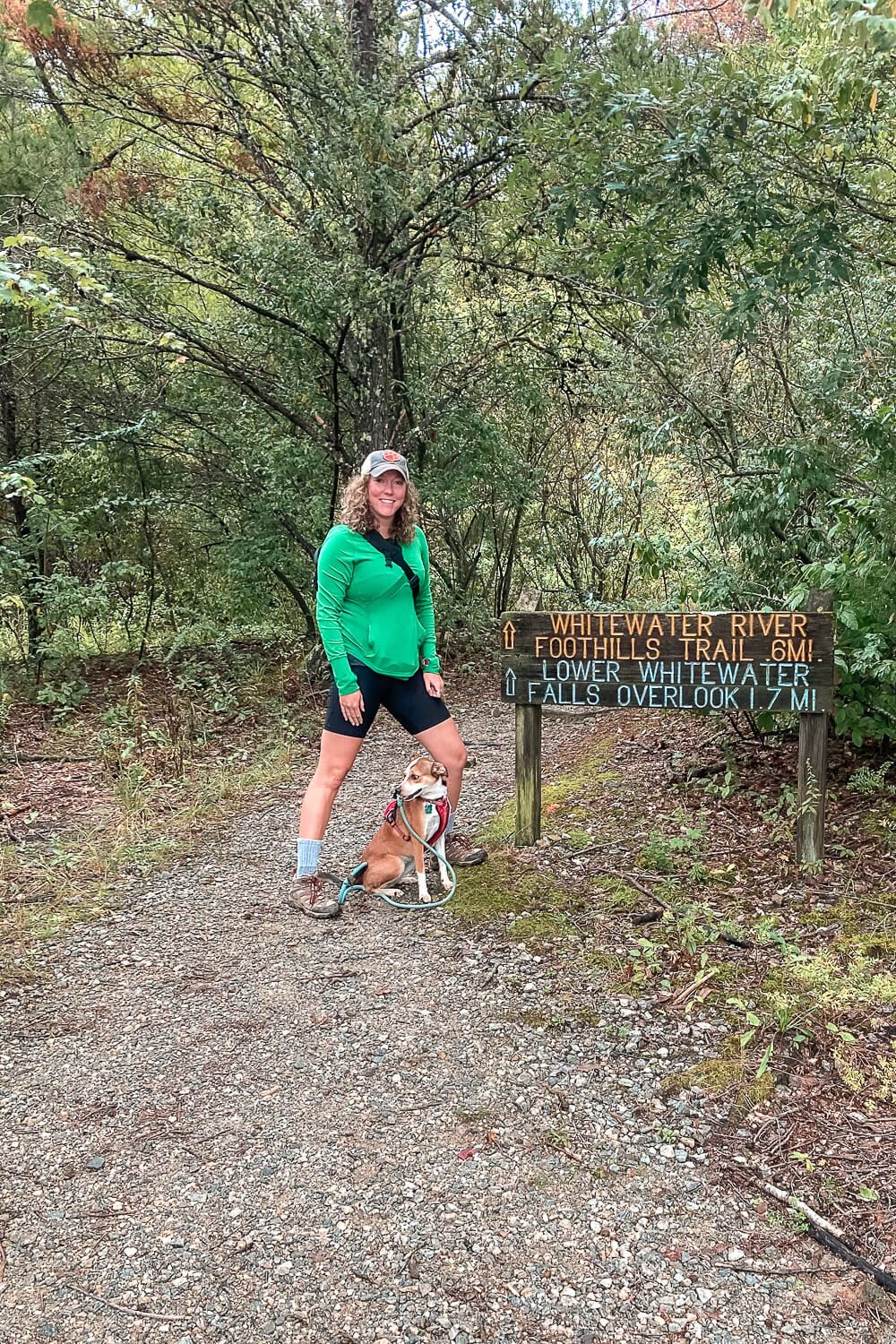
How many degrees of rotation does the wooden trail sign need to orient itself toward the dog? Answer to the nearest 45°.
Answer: approximately 90° to its right

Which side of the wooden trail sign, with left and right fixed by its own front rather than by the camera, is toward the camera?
front

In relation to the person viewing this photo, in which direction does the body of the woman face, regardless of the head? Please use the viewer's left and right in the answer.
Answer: facing the viewer and to the right of the viewer

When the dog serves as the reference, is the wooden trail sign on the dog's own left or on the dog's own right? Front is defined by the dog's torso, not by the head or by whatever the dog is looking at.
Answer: on the dog's own left

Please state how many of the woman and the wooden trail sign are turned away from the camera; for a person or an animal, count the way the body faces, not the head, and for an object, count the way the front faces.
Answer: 0

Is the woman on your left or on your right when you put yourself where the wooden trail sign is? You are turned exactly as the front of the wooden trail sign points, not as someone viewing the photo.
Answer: on your right

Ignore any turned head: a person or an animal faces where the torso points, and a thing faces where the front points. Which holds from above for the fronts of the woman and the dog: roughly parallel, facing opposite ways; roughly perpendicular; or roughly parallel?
roughly parallel
